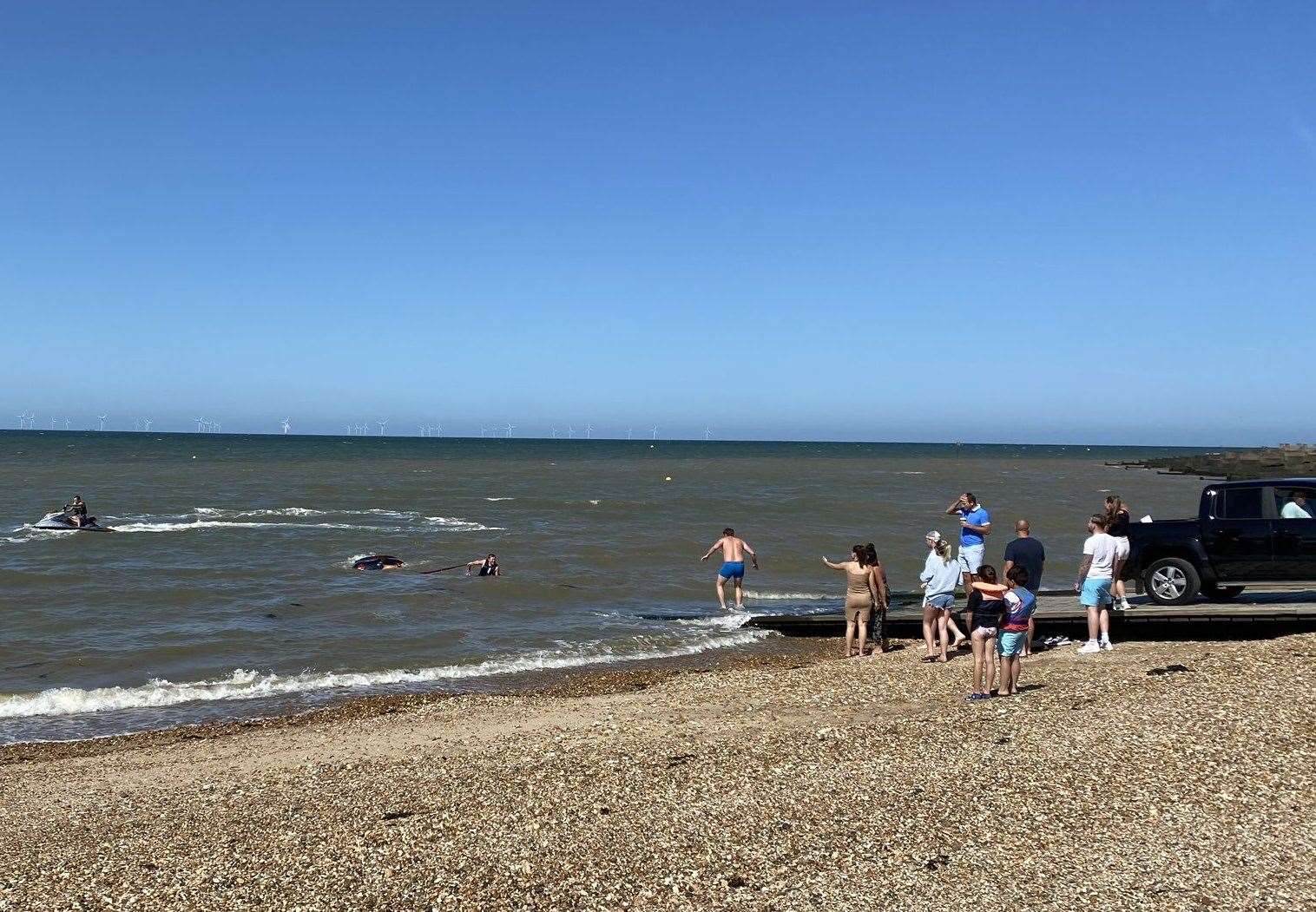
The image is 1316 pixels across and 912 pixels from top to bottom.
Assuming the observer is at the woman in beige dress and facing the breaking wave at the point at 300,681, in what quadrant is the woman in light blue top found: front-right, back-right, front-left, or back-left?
back-left

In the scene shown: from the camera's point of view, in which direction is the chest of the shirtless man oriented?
away from the camera

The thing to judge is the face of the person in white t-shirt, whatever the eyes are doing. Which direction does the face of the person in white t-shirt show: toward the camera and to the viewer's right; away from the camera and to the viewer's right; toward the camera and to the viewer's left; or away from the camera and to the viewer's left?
away from the camera and to the viewer's left

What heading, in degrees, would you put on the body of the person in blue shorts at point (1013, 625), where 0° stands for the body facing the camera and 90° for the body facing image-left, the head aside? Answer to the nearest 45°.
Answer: approximately 135°

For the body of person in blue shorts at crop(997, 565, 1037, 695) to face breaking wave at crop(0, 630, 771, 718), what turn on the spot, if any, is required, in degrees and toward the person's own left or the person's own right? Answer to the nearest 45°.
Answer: approximately 45° to the person's own left

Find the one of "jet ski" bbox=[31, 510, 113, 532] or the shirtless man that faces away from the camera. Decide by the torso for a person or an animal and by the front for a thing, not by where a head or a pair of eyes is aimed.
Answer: the shirtless man

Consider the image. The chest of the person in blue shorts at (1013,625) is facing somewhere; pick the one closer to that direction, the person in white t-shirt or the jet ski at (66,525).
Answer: the jet ski

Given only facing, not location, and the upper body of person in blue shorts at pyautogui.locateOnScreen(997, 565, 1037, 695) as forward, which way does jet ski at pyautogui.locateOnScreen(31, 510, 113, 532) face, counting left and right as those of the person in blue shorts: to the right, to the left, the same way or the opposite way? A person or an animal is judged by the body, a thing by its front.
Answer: to the left

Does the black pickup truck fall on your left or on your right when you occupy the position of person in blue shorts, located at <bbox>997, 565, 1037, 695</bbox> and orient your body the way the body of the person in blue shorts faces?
on your right

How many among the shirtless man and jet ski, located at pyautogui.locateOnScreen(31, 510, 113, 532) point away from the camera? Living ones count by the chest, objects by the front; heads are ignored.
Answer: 1

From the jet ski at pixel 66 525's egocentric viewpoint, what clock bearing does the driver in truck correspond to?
The driver in truck is roughly at 8 o'clock from the jet ski.

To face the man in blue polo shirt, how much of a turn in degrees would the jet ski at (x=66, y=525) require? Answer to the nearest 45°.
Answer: approximately 90° to its left

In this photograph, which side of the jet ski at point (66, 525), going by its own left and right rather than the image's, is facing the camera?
left
